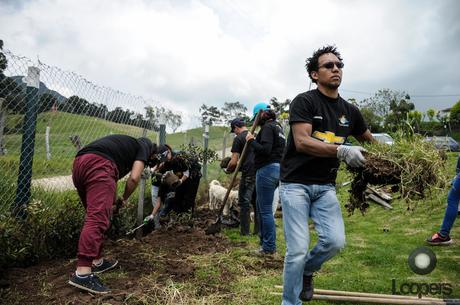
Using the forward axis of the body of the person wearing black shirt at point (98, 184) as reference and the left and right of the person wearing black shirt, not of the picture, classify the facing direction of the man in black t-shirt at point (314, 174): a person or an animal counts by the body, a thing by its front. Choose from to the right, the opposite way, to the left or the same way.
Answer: to the right

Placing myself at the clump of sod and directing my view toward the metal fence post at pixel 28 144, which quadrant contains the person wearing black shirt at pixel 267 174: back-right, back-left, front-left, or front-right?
front-right

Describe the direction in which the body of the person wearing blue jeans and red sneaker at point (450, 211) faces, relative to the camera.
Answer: to the viewer's left

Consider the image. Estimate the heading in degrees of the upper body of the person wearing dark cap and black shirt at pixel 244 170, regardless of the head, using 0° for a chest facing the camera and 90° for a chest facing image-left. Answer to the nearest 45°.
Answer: approximately 90°

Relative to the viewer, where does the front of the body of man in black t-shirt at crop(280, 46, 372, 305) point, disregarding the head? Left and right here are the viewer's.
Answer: facing the viewer and to the right of the viewer

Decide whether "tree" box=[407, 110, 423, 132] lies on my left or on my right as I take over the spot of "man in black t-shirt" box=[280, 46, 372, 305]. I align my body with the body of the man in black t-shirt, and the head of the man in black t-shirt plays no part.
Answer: on my left

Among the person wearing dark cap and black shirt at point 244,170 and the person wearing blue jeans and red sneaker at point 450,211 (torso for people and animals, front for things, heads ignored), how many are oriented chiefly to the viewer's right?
0

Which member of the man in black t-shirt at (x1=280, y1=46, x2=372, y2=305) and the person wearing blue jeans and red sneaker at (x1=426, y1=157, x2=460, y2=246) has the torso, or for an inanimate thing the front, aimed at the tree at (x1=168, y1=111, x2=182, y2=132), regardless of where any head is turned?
the person wearing blue jeans and red sneaker

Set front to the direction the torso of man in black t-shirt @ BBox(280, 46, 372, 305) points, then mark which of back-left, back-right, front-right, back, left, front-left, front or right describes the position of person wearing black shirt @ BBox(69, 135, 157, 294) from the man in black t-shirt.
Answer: back-right

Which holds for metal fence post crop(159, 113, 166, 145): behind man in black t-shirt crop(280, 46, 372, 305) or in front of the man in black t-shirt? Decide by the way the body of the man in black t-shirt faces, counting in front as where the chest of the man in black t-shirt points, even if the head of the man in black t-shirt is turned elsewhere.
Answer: behind

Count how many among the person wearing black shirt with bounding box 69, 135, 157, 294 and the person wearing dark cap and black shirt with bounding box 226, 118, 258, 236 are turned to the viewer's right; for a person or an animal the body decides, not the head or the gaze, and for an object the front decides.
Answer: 1

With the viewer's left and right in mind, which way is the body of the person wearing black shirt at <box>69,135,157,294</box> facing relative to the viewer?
facing to the right of the viewer

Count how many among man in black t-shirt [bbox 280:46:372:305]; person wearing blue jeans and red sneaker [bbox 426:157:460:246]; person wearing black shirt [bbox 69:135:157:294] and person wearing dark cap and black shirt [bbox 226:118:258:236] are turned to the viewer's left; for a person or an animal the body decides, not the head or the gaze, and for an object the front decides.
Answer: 2

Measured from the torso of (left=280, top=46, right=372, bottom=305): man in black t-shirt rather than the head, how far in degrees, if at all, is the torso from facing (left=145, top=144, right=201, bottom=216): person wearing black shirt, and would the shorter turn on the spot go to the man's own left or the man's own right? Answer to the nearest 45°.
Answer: approximately 180°

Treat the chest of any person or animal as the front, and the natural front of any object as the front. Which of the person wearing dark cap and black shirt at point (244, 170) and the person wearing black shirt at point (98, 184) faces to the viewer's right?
the person wearing black shirt

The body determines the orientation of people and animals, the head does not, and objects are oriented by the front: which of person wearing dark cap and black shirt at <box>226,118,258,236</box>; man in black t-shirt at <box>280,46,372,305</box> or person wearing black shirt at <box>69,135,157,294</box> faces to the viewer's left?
the person wearing dark cap and black shirt
